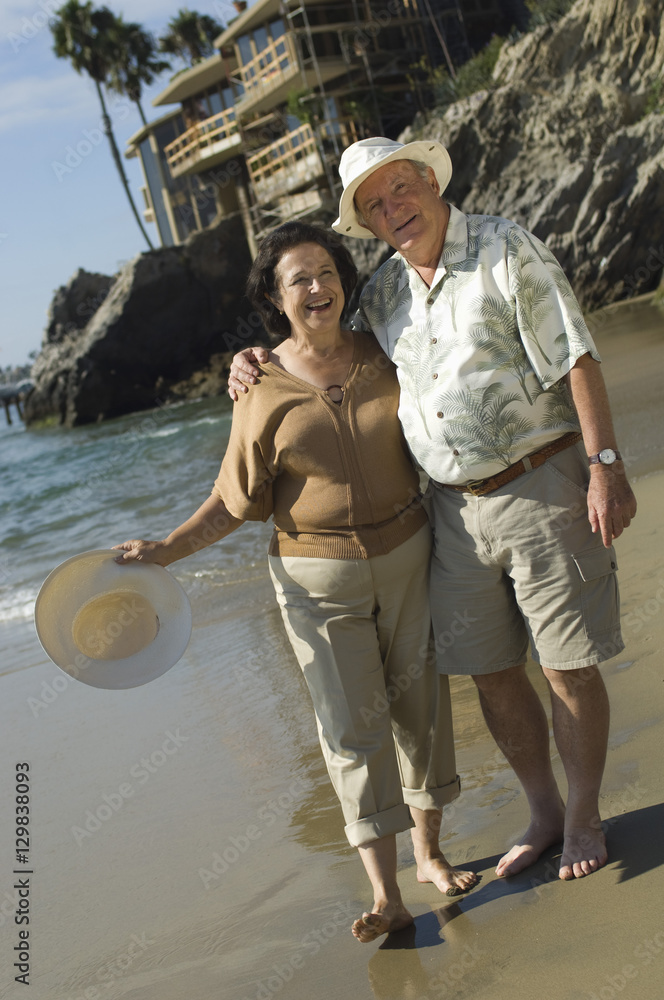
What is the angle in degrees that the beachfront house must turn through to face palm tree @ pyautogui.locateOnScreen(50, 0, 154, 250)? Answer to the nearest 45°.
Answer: approximately 90° to its right

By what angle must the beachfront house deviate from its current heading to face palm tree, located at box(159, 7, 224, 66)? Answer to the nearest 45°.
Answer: approximately 135° to its right

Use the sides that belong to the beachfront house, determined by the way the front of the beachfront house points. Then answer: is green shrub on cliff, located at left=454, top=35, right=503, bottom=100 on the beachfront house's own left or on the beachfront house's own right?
on the beachfront house's own left

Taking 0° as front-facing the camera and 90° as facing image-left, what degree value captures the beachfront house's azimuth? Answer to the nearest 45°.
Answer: approximately 45°

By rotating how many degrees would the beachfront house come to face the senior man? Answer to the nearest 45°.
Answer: approximately 45° to its left

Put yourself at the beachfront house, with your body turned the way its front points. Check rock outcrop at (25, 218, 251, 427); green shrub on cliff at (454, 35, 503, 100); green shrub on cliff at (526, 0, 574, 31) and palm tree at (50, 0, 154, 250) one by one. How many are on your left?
2
